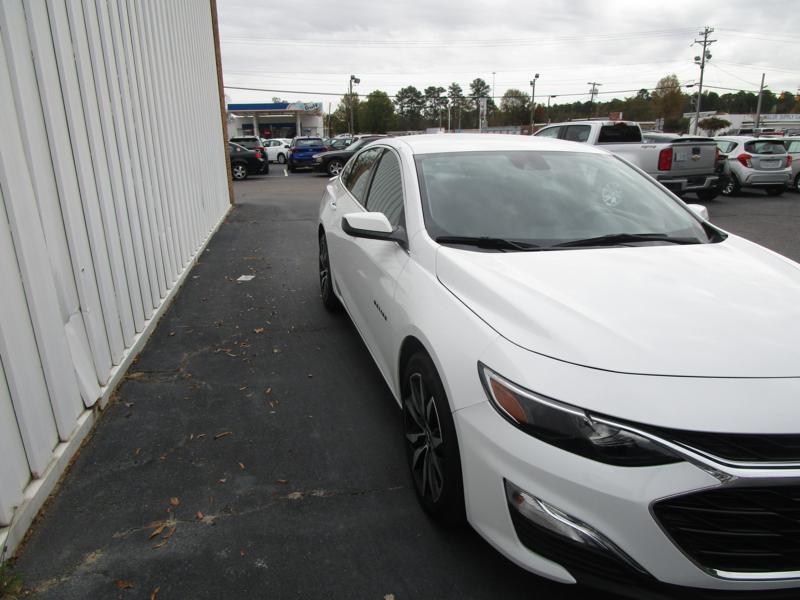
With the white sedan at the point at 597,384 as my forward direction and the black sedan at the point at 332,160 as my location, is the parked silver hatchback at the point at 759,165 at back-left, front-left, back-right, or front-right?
front-left

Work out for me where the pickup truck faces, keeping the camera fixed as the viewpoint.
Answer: facing away from the viewer and to the left of the viewer

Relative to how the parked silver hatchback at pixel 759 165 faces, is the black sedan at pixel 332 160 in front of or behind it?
in front

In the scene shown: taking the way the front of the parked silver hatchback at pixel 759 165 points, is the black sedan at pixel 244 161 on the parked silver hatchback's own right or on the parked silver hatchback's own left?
on the parked silver hatchback's own left

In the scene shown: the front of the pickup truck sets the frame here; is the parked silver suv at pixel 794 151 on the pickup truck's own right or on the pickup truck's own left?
on the pickup truck's own right

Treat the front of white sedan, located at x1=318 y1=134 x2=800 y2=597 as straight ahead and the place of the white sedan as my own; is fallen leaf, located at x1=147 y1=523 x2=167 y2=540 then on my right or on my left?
on my right

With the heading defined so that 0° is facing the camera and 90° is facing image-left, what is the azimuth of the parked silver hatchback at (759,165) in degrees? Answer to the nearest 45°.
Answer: approximately 135°

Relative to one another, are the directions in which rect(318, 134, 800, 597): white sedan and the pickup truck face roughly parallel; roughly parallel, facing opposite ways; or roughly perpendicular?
roughly parallel, facing opposite ways

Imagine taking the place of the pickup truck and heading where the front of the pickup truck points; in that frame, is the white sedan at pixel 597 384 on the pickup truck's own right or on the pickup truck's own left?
on the pickup truck's own left

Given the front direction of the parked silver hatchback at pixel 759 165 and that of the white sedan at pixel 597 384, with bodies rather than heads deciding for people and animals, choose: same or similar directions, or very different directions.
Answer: very different directions

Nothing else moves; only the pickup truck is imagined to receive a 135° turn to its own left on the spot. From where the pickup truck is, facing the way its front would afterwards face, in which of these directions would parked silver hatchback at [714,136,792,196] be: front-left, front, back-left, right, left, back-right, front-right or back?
back-left
